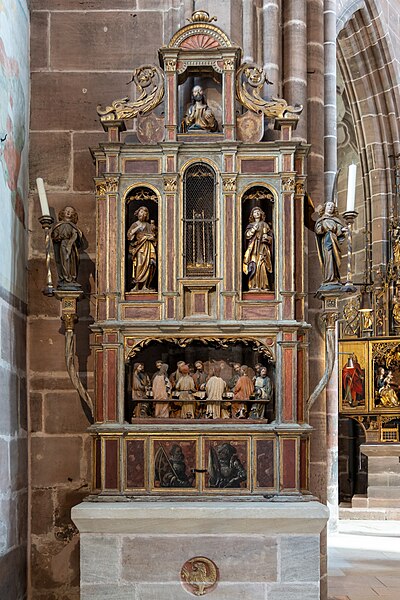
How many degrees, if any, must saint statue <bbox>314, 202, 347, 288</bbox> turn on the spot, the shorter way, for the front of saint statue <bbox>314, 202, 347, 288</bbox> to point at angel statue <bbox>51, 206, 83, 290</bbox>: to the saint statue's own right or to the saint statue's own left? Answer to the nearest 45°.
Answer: approximately 90° to the saint statue's own right

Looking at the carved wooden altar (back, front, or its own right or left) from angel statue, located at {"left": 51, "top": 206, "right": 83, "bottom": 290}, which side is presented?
right

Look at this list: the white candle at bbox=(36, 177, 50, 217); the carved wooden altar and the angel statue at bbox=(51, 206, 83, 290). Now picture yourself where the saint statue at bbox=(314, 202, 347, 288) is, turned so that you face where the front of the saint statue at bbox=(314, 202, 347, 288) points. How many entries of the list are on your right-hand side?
3

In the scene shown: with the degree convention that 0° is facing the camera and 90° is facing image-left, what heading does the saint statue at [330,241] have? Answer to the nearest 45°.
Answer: approximately 0°
